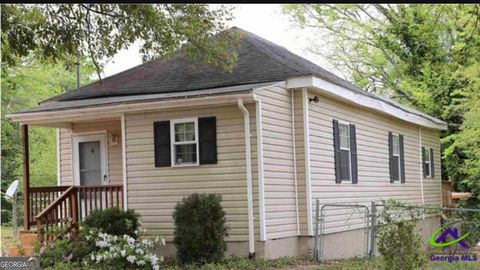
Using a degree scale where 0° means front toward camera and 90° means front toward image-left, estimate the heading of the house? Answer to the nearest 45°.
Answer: approximately 45°

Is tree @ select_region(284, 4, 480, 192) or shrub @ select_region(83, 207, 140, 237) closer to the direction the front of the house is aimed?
the shrub

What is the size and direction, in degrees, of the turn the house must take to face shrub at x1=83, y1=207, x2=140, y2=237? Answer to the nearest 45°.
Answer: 0° — it already faces it

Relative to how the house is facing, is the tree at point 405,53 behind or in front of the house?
behind

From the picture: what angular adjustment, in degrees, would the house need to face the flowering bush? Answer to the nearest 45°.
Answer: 0° — it already faces it

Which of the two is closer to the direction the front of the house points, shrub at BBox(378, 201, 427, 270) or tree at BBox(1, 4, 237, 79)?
the tree

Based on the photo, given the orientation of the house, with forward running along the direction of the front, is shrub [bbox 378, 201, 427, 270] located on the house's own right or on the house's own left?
on the house's own left

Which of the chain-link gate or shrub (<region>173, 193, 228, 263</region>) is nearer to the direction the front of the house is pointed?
the shrub

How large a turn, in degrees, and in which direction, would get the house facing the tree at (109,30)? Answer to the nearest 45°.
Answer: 0° — it already faces it

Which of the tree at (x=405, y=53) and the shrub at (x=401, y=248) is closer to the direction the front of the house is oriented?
the shrub

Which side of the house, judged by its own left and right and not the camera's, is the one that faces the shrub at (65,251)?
front

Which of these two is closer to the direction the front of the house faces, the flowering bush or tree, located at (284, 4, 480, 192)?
the flowering bush
